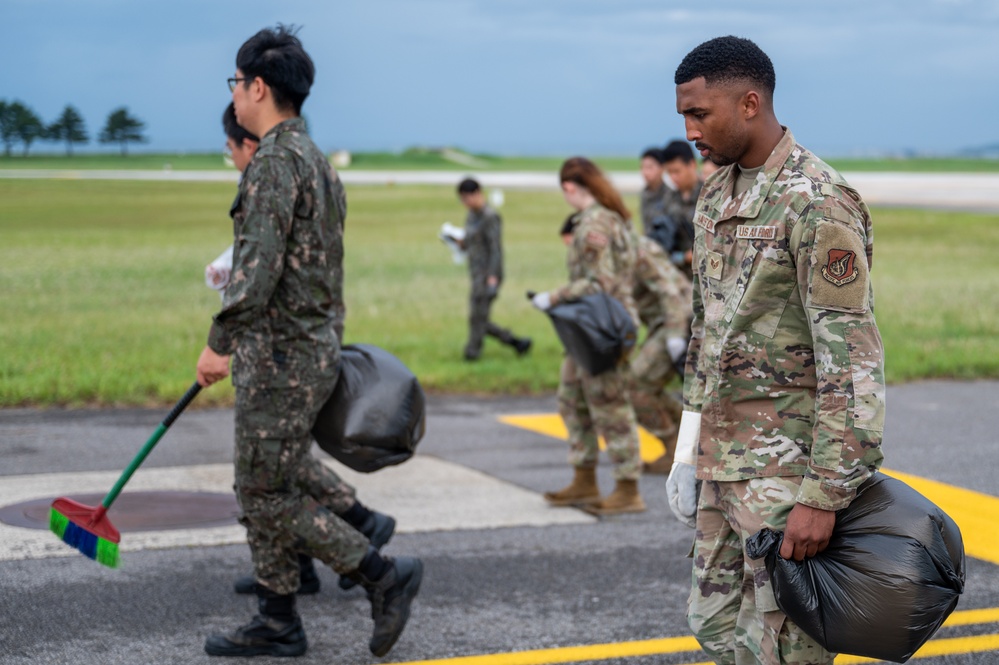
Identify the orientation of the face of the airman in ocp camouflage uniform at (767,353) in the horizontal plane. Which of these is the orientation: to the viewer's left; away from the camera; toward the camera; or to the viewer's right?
to the viewer's left

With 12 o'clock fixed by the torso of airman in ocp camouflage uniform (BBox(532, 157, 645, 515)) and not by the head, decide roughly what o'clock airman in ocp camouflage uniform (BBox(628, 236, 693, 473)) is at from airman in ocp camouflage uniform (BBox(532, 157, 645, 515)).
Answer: airman in ocp camouflage uniform (BBox(628, 236, 693, 473)) is roughly at 4 o'clock from airman in ocp camouflage uniform (BBox(532, 157, 645, 515)).

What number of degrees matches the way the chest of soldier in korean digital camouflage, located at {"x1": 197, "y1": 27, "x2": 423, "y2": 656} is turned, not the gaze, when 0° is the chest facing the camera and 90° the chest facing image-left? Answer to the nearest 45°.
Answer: approximately 90°

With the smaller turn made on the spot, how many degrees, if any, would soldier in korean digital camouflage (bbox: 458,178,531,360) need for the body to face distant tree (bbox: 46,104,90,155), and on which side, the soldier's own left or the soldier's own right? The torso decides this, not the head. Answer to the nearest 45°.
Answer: approximately 45° to the soldier's own right

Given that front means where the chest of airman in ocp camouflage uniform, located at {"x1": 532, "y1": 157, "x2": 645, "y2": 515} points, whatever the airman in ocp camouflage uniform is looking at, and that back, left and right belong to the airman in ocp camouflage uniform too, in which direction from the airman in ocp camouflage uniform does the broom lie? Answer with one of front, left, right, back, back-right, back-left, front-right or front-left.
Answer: front-left

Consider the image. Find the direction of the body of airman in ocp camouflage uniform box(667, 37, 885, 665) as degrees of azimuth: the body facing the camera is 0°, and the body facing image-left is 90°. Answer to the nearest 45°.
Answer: approximately 45°

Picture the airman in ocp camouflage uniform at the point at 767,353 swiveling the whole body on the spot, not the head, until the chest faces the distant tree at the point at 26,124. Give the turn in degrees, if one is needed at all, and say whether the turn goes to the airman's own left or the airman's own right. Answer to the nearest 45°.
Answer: approximately 90° to the airman's own right

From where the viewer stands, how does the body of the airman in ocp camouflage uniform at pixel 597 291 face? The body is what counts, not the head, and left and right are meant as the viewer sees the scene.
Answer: facing to the left of the viewer

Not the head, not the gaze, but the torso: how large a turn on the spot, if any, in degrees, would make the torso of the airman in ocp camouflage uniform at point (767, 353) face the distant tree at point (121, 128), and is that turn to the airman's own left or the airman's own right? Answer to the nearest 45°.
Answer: approximately 90° to the airman's own right

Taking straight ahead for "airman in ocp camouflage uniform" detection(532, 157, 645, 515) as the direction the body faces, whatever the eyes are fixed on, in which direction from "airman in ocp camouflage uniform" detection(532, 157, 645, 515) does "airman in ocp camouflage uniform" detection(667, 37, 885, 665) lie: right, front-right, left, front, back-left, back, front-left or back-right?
left

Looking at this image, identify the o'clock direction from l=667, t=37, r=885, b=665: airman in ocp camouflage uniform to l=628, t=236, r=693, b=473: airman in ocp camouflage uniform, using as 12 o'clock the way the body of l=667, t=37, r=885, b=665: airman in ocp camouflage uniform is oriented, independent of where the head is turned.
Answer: l=628, t=236, r=693, b=473: airman in ocp camouflage uniform is roughly at 4 o'clock from l=667, t=37, r=885, b=665: airman in ocp camouflage uniform.

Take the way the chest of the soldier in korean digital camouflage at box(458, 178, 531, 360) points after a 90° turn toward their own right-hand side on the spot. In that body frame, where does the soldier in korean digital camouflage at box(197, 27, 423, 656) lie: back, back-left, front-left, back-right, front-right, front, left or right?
back

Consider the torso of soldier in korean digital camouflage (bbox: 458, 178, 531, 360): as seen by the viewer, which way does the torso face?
to the viewer's left

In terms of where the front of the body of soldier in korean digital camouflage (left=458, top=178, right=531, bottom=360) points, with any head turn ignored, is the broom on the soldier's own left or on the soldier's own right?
on the soldier's own left
